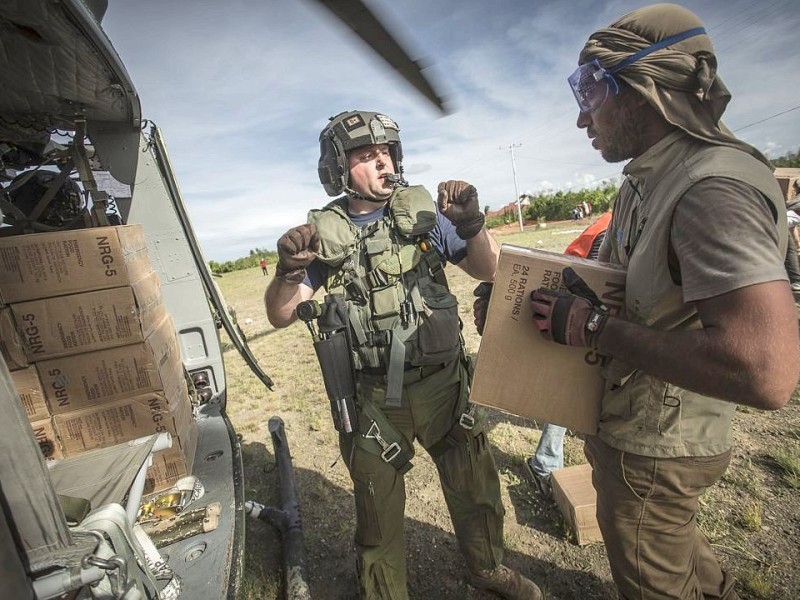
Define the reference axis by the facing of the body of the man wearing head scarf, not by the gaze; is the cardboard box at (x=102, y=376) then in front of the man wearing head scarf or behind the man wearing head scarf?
in front

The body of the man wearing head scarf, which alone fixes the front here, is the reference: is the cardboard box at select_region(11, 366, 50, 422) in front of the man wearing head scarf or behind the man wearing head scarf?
in front

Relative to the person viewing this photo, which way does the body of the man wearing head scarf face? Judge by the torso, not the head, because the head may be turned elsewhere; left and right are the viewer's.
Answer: facing to the left of the viewer

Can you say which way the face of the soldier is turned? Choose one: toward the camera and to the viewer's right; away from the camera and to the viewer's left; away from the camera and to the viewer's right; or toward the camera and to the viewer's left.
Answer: toward the camera and to the viewer's right

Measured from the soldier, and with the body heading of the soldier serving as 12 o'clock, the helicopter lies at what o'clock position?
The helicopter is roughly at 3 o'clock from the soldier.

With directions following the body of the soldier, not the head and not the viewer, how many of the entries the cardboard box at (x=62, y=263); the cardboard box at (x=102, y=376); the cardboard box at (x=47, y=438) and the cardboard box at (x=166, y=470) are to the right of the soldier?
4

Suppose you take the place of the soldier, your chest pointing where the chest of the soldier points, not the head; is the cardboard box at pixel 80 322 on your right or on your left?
on your right

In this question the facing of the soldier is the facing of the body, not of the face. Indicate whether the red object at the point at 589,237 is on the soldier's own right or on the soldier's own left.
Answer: on the soldier's own left

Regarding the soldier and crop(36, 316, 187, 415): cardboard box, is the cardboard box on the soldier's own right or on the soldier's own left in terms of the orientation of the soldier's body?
on the soldier's own right

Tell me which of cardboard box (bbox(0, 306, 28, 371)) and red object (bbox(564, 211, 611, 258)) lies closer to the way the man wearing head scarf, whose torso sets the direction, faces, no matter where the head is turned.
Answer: the cardboard box

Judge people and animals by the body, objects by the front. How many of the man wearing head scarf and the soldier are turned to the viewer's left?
1

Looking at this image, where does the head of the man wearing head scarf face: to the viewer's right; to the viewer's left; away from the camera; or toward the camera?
to the viewer's left

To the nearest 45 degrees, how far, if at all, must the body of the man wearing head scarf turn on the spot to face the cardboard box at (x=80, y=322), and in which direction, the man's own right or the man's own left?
0° — they already face it
